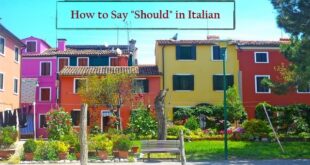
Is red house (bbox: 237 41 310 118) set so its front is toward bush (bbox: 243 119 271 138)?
yes

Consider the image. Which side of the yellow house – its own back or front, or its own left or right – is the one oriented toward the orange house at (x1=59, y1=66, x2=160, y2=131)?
right

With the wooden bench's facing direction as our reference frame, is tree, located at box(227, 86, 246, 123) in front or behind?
behind

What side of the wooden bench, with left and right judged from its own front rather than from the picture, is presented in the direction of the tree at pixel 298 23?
left

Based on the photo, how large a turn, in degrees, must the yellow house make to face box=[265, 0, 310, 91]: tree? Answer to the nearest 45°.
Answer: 0° — it already faces it

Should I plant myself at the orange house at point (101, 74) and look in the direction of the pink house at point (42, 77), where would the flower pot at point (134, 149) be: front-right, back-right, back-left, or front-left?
back-left

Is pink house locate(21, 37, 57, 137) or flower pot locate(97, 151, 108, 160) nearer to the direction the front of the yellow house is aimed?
the flower pot

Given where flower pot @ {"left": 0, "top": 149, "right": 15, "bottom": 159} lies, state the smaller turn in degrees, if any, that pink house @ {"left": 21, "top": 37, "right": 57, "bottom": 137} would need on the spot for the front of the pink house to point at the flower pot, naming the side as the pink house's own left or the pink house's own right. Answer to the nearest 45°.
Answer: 0° — it already faces it
